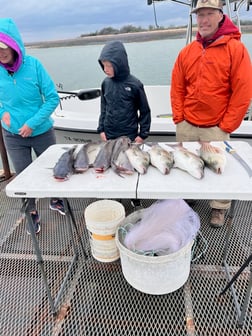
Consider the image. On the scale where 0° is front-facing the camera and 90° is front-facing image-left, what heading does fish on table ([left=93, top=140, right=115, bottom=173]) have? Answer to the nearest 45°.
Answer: approximately 0°

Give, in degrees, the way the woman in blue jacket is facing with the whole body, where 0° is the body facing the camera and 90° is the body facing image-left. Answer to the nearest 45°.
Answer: approximately 45°

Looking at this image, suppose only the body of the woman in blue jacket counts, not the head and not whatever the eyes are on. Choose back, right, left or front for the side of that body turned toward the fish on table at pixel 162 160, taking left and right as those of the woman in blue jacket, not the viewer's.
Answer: left

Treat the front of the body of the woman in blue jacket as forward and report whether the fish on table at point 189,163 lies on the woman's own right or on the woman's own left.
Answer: on the woman's own left

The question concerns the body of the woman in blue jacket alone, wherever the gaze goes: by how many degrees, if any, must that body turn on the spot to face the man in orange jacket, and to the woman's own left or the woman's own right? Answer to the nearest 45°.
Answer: approximately 135° to the woman's own left

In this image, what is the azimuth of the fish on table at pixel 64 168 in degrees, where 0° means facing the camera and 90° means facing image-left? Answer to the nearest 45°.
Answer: approximately 45°
